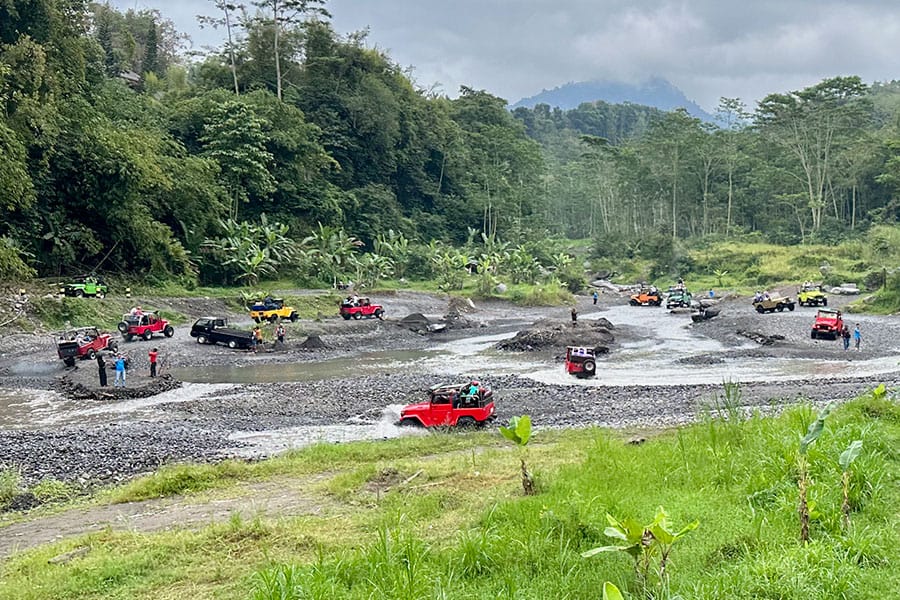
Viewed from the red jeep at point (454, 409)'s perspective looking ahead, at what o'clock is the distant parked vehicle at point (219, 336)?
The distant parked vehicle is roughly at 2 o'clock from the red jeep.

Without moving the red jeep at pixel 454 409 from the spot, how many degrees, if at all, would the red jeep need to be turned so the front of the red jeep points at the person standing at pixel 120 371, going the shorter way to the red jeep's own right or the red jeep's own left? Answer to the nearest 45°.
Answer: approximately 45° to the red jeep's own right

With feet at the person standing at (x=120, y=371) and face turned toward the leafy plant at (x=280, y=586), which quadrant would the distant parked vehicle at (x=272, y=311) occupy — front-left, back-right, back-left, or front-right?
back-left

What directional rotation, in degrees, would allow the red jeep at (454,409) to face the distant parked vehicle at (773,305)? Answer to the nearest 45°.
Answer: approximately 135° to its right

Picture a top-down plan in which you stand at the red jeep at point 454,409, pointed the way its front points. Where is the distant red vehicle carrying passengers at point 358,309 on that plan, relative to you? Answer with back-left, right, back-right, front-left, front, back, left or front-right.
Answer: right

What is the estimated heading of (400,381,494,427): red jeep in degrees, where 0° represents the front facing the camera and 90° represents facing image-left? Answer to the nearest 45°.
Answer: approximately 90°
